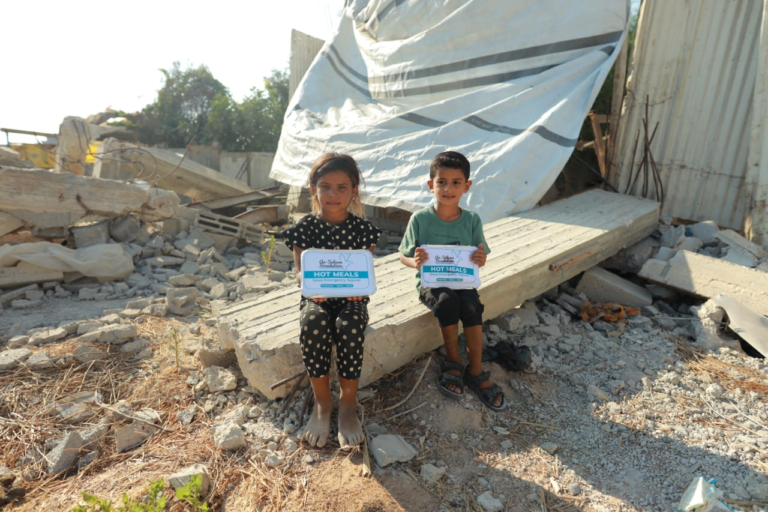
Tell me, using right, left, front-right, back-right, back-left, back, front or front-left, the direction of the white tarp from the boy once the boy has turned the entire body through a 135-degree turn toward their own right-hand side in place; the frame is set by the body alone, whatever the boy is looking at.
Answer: front-right

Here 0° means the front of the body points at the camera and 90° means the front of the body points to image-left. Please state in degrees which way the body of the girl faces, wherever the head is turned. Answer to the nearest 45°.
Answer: approximately 0°

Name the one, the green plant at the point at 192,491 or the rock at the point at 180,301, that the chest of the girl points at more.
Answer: the green plant

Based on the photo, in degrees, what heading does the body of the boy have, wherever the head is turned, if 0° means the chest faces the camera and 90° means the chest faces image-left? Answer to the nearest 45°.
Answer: approximately 0°

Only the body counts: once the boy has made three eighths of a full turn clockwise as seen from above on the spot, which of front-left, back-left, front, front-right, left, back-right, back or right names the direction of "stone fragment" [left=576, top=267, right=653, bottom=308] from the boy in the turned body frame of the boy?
right

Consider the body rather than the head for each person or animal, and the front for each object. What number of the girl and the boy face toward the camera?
2

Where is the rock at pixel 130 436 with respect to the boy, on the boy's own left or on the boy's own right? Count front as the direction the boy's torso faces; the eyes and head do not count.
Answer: on the boy's own right

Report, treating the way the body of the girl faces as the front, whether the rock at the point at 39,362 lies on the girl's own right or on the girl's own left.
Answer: on the girl's own right

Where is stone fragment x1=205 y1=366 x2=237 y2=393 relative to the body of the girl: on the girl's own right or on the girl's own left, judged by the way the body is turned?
on the girl's own right

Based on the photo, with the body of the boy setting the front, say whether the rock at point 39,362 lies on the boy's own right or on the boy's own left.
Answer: on the boy's own right

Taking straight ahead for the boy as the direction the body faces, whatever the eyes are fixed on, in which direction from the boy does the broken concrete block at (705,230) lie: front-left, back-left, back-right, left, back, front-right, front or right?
back-left
